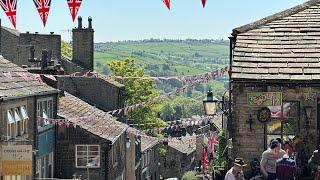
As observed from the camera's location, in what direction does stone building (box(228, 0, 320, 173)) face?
facing the viewer

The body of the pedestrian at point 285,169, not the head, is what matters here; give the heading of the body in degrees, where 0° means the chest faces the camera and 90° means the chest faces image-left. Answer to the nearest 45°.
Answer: approximately 180°

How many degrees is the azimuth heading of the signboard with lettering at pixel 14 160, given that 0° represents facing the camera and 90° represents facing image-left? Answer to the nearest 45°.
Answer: approximately 0°

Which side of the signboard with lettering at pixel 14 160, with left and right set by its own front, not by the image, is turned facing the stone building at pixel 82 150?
back

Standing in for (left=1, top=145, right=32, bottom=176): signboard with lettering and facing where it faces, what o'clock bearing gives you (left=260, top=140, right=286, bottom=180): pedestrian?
The pedestrian is roughly at 11 o'clock from the signboard with lettering.

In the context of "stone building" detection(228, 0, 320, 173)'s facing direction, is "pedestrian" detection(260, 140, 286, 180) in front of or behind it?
in front
